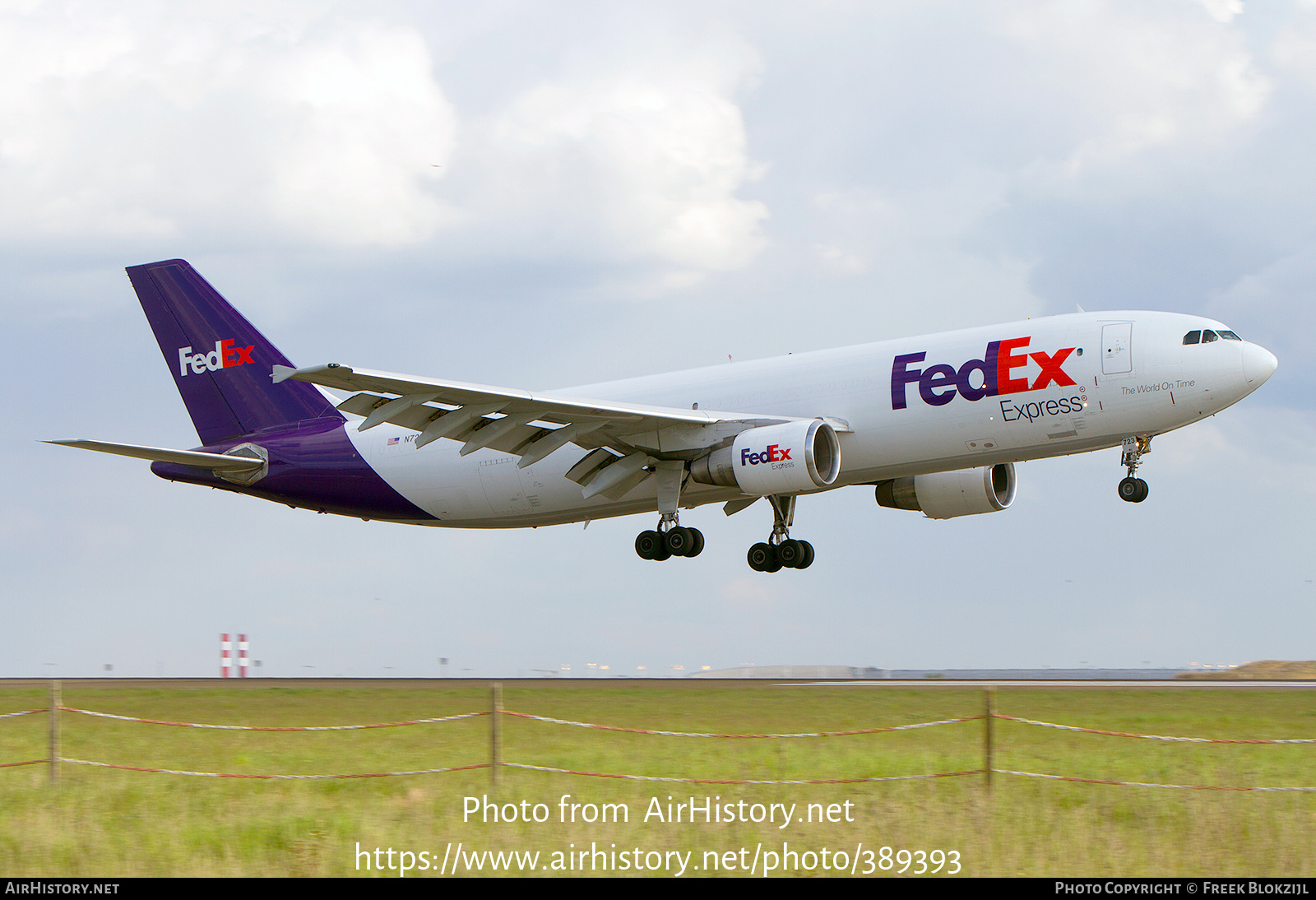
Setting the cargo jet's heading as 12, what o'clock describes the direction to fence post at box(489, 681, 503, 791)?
The fence post is roughly at 2 o'clock from the cargo jet.

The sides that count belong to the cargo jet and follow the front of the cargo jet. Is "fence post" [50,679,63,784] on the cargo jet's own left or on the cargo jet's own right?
on the cargo jet's own right

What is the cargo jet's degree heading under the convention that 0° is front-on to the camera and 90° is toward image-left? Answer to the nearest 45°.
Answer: approximately 315°
